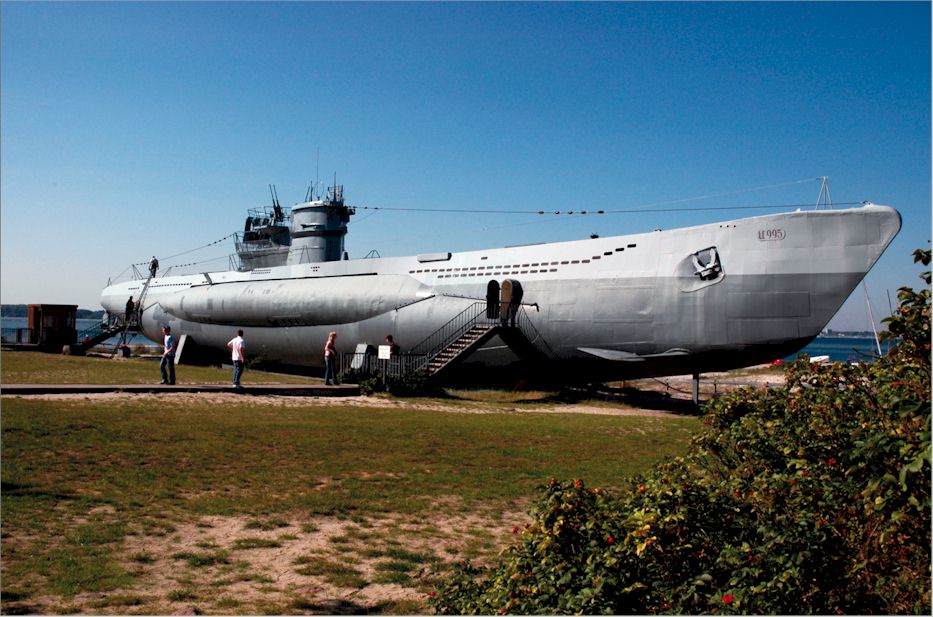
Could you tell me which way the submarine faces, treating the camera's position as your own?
facing the viewer and to the right of the viewer

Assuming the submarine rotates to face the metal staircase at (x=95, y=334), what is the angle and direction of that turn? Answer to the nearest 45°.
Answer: approximately 180°

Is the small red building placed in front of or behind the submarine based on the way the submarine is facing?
behind

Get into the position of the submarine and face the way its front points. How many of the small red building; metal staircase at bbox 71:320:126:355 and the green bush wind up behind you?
2

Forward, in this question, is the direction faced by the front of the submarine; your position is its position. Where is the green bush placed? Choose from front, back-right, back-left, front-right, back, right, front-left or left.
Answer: front-right
